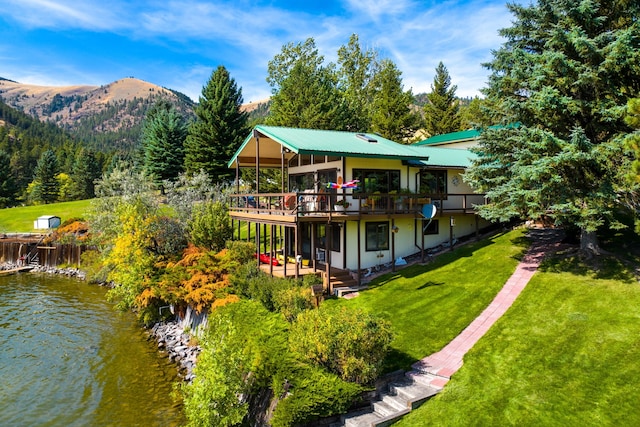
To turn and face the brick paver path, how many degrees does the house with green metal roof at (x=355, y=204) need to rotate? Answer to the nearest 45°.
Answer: approximately 90° to its left

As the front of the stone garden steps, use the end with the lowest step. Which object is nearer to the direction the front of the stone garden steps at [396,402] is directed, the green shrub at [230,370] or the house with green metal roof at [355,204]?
the green shrub

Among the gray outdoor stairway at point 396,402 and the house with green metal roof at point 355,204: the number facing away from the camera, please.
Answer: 0

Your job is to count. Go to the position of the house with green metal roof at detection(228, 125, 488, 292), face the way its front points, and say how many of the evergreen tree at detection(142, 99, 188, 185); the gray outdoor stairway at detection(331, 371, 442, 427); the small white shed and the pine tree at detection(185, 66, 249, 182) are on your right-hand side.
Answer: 3

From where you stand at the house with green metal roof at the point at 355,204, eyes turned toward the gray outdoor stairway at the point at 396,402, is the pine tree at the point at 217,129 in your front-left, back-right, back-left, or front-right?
back-right

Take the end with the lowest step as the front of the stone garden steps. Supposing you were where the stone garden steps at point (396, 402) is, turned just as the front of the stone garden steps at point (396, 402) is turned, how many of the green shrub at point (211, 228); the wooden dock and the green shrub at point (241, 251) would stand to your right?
3

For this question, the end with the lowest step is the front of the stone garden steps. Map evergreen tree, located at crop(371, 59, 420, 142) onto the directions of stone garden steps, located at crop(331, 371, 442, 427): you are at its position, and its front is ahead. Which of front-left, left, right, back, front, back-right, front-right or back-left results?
back-right

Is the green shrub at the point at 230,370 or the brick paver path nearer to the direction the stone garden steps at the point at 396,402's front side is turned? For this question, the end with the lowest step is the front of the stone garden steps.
the green shrub

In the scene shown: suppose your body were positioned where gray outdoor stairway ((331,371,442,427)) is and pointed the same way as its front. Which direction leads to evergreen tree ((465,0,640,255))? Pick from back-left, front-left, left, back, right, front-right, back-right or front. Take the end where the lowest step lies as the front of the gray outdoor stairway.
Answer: back

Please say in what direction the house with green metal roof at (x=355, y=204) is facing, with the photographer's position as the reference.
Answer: facing the viewer and to the left of the viewer

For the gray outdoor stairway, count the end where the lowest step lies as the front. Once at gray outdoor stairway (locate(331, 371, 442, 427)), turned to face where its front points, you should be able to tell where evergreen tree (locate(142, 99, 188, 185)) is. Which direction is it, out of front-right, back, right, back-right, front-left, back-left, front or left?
right

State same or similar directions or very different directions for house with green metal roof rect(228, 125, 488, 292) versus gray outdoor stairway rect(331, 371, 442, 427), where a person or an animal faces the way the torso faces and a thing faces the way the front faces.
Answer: same or similar directions

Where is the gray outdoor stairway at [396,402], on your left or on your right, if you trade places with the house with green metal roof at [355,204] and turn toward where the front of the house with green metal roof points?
on your left

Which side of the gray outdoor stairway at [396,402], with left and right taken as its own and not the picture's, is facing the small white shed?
right

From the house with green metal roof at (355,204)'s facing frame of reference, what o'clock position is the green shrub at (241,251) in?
The green shrub is roughly at 2 o'clock from the house with green metal roof.
